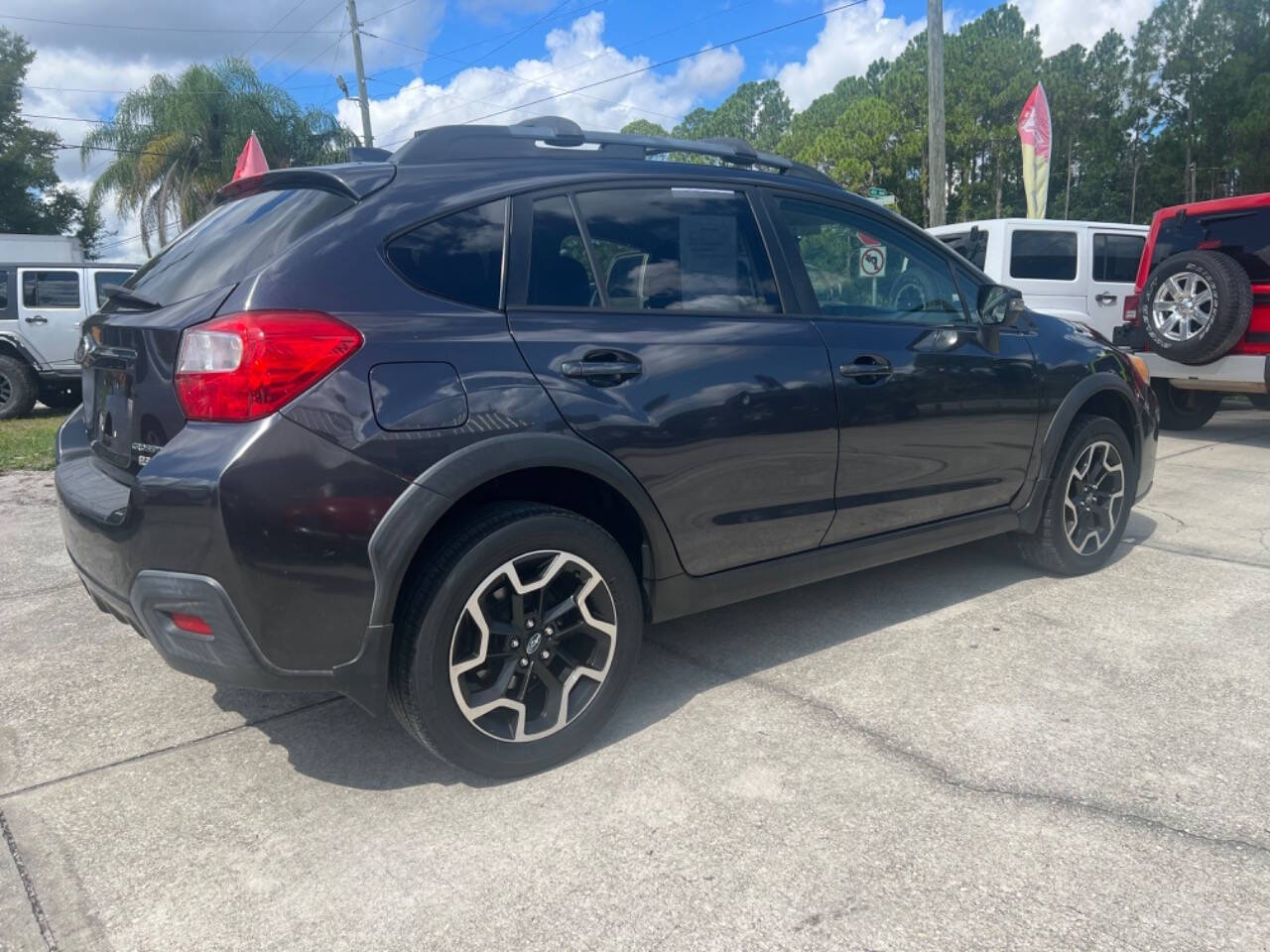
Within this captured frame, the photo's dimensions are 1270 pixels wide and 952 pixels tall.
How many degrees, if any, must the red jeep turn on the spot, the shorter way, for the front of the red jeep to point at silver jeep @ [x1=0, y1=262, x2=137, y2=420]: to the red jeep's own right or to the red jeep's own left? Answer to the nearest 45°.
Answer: approximately 135° to the red jeep's own left

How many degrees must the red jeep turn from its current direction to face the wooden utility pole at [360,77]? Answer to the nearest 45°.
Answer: approximately 90° to its left
